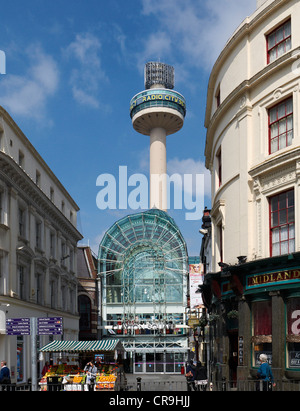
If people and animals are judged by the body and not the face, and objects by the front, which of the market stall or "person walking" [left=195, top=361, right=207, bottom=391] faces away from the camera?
the person walking

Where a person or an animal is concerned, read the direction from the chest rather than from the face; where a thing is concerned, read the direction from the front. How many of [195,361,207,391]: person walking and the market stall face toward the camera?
1

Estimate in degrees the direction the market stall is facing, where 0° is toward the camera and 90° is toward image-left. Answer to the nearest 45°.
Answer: approximately 0°

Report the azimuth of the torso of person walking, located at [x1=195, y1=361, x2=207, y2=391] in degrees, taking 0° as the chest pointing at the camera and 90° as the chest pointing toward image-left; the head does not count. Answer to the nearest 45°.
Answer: approximately 180°

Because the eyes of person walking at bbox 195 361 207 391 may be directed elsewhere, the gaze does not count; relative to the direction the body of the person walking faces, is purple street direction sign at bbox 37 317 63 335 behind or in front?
behind

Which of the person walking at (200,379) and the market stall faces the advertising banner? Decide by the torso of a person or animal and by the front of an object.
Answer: the person walking

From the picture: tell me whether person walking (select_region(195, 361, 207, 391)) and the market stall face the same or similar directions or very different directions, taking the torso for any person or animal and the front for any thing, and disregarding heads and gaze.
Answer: very different directions

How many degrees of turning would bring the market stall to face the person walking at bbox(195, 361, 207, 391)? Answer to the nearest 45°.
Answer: approximately 45° to its left
